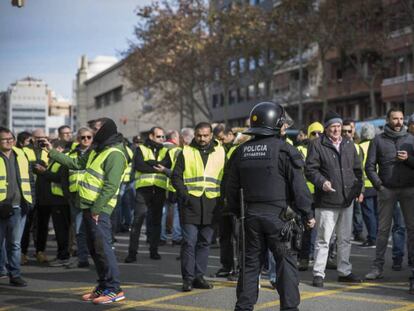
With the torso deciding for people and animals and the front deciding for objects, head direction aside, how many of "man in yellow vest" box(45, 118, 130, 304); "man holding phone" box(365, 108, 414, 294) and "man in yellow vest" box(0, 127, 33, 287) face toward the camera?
2

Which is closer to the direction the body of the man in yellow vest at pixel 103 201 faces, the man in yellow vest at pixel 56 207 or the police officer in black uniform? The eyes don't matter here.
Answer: the man in yellow vest

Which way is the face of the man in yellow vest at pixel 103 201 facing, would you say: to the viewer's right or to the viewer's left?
to the viewer's left

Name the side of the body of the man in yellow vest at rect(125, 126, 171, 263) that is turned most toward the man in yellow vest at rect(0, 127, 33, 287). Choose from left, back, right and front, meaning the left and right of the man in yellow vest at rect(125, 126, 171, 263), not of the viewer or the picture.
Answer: right

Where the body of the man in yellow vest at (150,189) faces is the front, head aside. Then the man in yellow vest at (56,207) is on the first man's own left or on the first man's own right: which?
on the first man's own right

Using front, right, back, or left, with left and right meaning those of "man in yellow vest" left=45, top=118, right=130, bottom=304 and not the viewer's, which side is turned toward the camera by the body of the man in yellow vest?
left

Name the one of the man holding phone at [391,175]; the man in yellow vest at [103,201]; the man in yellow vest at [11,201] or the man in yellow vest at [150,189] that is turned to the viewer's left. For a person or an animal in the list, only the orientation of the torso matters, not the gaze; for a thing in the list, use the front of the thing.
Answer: the man in yellow vest at [103,201]

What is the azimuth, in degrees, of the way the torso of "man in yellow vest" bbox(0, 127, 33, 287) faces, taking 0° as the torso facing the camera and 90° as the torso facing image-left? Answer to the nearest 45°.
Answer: approximately 0°
